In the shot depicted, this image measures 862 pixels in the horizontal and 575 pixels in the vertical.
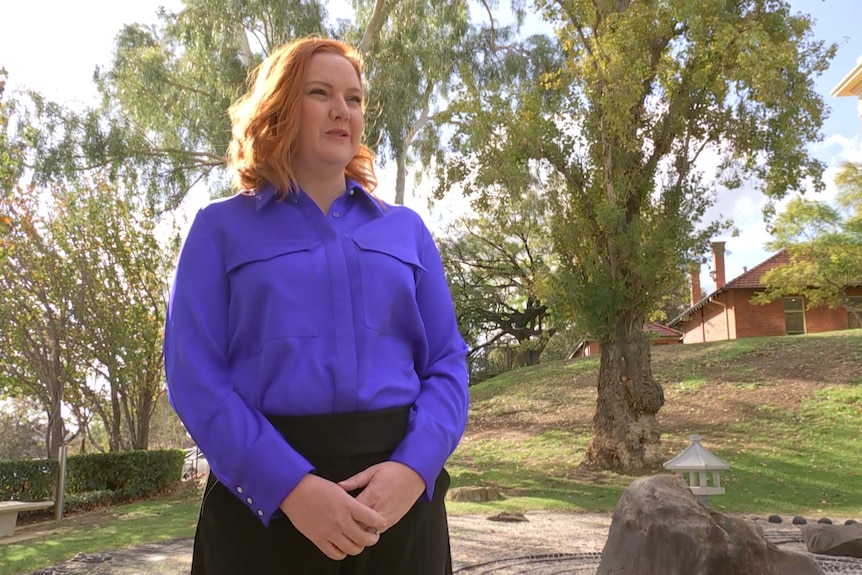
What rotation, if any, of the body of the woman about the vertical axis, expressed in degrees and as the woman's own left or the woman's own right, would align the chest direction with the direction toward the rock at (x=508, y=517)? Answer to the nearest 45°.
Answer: approximately 135° to the woman's own left

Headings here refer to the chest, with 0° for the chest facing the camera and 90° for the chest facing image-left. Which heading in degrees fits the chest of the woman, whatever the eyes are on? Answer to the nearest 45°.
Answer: approximately 315°

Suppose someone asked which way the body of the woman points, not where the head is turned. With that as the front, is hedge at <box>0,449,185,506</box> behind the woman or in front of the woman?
behind

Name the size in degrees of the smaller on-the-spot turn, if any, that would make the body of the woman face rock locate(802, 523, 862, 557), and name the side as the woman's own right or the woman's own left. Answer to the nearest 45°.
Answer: approximately 90° to the woman's own left

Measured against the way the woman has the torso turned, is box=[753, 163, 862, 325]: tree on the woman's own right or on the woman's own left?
on the woman's own left

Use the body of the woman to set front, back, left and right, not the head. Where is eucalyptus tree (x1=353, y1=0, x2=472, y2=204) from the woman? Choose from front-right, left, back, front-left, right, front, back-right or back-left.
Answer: back-left

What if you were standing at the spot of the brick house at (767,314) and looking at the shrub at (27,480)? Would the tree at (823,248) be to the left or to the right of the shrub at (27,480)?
left
